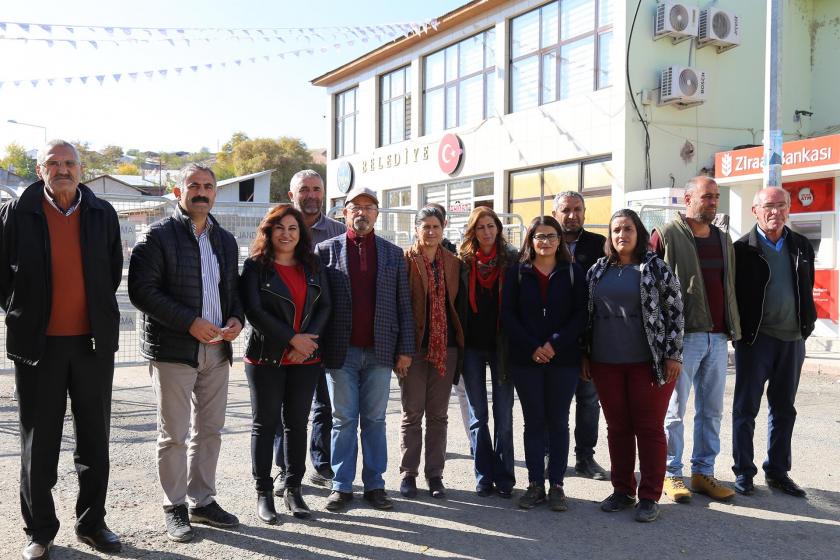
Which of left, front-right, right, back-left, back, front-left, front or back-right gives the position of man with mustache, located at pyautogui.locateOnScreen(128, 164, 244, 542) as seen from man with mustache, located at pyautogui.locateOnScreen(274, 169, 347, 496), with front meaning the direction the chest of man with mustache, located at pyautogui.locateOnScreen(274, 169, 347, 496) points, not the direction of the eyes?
front-right

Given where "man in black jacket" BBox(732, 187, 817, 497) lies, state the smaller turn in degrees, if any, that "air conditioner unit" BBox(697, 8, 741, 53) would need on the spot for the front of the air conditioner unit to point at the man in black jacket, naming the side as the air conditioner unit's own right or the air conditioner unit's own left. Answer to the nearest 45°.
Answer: approximately 45° to the air conditioner unit's own right

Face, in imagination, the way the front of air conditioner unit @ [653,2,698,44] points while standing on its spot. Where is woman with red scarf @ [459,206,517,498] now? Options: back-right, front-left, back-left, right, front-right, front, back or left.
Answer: front-right

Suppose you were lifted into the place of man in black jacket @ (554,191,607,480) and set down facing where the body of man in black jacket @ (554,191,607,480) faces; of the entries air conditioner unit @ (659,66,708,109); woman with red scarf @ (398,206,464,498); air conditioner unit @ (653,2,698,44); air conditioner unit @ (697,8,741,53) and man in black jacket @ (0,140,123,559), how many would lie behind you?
3

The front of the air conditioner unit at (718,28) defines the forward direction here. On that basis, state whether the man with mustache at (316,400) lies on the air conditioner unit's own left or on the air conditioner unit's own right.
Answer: on the air conditioner unit's own right

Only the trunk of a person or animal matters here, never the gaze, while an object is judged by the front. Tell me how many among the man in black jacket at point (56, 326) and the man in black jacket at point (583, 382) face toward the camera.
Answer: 2

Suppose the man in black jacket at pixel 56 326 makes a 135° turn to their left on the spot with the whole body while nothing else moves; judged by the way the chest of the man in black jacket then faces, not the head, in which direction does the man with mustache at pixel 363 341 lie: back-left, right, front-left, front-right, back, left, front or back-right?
front-right

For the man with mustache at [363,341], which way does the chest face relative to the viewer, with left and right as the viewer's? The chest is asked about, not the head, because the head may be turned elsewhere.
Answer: facing the viewer

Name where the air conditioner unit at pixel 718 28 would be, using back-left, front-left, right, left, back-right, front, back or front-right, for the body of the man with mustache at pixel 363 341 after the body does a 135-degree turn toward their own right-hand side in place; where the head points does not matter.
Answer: right

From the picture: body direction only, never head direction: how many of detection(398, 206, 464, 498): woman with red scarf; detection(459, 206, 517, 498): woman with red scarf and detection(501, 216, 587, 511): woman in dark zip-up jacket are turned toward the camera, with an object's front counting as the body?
3

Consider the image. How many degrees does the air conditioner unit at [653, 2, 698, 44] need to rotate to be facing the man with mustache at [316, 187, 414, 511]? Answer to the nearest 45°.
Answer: approximately 45° to its right

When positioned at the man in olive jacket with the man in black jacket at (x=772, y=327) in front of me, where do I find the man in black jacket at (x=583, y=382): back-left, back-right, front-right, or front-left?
back-left

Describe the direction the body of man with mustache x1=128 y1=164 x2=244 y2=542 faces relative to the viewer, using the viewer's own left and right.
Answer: facing the viewer and to the right of the viewer
